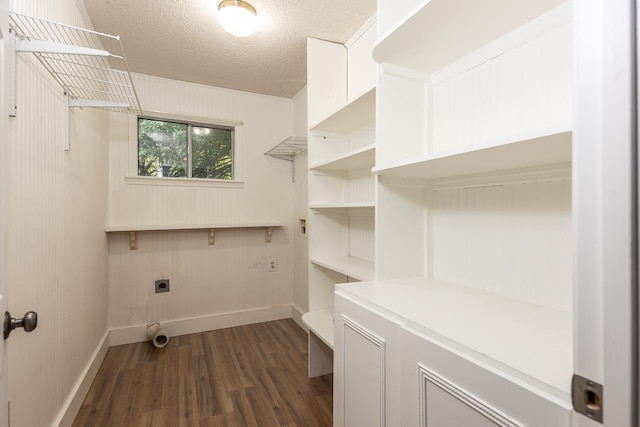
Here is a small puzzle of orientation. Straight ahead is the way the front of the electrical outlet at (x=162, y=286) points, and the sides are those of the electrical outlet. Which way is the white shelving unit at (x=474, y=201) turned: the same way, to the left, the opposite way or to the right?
to the right

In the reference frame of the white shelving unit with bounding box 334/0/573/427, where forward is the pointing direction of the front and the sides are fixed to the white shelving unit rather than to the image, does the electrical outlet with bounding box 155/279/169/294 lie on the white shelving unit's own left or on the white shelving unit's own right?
on the white shelving unit's own right

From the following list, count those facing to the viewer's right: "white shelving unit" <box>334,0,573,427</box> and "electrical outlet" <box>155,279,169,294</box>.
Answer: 0

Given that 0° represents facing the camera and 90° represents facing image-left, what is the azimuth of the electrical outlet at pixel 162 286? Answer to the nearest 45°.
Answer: approximately 0°

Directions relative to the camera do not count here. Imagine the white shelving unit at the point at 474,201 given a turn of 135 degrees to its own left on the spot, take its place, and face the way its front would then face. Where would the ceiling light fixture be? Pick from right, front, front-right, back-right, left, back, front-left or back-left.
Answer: back

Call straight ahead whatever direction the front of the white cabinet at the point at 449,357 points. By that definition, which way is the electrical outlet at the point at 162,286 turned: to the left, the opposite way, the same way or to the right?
to the left

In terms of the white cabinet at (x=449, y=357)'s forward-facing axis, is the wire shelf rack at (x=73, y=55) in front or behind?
in front

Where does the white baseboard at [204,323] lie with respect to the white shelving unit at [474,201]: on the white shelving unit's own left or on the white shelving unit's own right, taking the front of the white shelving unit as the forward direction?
on the white shelving unit's own right

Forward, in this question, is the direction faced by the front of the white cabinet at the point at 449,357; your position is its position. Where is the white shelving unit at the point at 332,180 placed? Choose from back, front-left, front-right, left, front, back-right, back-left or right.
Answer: right

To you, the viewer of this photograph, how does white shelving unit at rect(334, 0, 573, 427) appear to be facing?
facing the viewer and to the left of the viewer

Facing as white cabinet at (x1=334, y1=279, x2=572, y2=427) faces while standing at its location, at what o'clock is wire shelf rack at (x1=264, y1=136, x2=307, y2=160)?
The wire shelf rack is roughly at 3 o'clock from the white cabinet.
